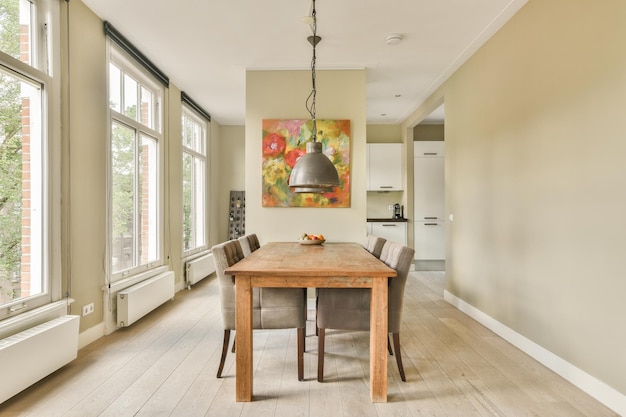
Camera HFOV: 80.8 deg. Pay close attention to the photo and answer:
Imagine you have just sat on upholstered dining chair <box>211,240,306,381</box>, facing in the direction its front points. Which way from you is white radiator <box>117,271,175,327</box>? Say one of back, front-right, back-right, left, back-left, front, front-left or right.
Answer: back-left

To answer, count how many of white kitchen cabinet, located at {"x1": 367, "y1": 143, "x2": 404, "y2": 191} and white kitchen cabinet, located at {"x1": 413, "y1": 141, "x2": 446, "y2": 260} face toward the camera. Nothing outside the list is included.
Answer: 2

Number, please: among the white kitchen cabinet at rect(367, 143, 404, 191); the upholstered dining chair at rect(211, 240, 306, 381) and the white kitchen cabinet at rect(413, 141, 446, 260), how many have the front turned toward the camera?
2

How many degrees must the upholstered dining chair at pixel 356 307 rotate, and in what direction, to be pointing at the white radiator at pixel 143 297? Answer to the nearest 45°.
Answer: approximately 45° to its right

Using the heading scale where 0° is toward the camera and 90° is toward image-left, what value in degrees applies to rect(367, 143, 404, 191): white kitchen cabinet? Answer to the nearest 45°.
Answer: approximately 0°

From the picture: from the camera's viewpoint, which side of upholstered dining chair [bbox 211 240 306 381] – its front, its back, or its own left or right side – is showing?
right

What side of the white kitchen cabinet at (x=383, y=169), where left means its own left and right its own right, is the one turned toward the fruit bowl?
front

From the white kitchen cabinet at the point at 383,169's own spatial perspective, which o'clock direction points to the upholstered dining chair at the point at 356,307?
The upholstered dining chair is roughly at 12 o'clock from the white kitchen cabinet.

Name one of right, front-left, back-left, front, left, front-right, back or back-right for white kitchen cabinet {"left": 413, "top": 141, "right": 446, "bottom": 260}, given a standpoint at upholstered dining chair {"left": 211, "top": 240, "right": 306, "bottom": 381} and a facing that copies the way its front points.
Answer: front-left

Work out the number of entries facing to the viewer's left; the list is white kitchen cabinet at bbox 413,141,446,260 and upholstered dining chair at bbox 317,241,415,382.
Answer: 1

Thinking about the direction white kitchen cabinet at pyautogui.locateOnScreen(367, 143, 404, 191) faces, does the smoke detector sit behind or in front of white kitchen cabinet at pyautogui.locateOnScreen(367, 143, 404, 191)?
in front

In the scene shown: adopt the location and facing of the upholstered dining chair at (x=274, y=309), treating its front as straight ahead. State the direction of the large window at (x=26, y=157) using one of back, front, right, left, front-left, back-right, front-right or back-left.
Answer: back
